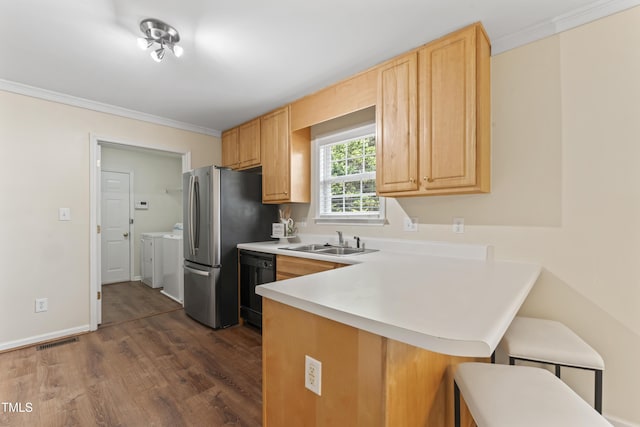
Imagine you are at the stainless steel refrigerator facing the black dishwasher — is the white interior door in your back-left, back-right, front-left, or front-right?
back-left

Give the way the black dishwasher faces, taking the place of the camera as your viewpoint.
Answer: facing the viewer and to the left of the viewer

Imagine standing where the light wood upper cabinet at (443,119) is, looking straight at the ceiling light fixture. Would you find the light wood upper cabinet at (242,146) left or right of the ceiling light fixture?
right

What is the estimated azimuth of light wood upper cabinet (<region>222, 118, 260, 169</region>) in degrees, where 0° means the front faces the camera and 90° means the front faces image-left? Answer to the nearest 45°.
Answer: approximately 45°

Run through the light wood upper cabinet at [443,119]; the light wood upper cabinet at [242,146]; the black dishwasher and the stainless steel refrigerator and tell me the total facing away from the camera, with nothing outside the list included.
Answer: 0

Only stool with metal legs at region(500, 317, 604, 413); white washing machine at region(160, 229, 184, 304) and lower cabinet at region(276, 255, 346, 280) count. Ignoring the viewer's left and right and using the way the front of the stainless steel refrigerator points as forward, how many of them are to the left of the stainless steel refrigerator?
2

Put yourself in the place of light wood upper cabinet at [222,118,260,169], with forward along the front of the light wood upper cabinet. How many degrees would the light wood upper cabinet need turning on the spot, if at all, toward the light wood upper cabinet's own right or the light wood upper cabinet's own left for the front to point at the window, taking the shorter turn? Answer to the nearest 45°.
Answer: approximately 90° to the light wood upper cabinet's own left

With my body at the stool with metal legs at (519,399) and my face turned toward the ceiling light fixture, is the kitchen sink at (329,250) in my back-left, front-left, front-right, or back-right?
front-right

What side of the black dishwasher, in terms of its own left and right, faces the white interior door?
right

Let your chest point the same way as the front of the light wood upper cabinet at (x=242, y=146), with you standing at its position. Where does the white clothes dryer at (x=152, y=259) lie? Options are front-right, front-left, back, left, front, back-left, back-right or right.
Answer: right

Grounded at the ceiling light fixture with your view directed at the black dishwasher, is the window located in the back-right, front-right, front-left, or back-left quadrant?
front-right

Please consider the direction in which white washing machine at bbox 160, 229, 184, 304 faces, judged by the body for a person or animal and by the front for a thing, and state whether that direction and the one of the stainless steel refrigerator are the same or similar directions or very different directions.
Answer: same or similar directions

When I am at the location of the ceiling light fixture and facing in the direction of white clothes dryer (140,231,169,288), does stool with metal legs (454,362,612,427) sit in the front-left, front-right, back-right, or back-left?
back-right

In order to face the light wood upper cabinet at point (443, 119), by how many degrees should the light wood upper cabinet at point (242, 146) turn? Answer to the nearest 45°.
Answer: approximately 90° to its left

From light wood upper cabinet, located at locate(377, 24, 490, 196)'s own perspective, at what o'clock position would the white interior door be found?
The white interior door is roughly at 2 o'clock from the light wood upper cabinet.

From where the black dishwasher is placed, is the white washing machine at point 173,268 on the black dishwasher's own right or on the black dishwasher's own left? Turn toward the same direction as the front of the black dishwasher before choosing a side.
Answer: on the black dishwasher's own right
